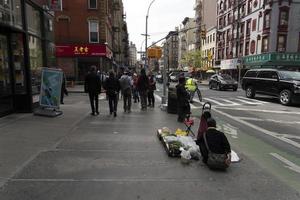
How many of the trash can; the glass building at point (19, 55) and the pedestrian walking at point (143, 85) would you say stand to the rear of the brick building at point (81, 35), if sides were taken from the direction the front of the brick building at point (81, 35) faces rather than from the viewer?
0

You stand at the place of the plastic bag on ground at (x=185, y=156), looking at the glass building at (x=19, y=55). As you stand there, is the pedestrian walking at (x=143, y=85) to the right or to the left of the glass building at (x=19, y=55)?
right

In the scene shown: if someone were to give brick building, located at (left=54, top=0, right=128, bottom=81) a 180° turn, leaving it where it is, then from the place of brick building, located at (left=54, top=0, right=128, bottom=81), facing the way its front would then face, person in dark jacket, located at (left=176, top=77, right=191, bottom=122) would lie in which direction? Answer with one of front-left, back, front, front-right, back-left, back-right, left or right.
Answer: back

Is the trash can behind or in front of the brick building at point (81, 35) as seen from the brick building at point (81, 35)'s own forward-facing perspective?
in front

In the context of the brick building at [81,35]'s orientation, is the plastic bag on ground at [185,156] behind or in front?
in front

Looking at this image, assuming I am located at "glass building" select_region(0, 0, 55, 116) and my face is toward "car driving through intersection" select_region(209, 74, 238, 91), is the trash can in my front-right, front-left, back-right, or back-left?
front-right

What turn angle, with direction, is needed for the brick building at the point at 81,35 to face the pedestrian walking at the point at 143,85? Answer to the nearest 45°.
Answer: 0° — it already faces them

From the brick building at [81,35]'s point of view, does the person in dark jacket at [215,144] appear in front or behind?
in front
